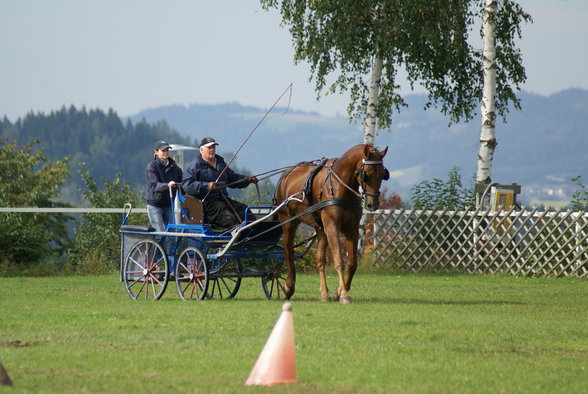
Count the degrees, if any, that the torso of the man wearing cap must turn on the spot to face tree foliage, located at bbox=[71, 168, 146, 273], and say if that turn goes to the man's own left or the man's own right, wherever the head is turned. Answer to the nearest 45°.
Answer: approximately 135° to the man's own left

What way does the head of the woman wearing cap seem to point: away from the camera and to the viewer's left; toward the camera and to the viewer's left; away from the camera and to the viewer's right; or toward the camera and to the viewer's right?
toward the camera and to the viewer's right

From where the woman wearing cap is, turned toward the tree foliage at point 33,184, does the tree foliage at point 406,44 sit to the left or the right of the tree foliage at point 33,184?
right

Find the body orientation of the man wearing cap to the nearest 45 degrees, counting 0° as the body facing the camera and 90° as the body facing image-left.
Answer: approximately 315°

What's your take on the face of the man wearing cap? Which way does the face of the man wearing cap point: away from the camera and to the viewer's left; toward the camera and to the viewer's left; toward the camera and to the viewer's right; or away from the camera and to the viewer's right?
toward the camera and to the viewer's right

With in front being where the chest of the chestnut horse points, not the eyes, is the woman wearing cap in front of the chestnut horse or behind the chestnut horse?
behind

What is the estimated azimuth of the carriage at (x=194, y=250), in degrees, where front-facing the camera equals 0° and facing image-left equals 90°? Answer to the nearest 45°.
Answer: approximately 315°

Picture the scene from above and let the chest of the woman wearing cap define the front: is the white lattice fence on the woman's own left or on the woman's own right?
on the woman's own left

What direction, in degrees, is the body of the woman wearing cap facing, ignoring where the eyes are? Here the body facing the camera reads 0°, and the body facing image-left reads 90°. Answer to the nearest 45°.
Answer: approximately 315°

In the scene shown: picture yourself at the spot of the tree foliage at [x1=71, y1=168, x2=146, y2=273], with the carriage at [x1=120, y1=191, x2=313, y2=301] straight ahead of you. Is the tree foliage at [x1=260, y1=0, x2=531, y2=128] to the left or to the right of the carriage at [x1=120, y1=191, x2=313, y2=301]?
left

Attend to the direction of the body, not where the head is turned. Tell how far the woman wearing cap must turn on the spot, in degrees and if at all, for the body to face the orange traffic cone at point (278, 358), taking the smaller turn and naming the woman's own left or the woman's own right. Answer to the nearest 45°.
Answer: approximately 45° to the woman's own right

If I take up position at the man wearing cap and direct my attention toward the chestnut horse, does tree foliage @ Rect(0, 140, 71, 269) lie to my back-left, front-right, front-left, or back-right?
back-left

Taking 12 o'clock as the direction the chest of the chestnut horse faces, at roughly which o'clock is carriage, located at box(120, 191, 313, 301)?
The carriage is roughly at 5 o'clock from the chestnut horse.

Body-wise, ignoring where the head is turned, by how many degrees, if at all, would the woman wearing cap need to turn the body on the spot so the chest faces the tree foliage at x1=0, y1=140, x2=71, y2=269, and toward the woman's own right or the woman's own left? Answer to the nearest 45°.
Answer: approximately 135° to the woman's own left
